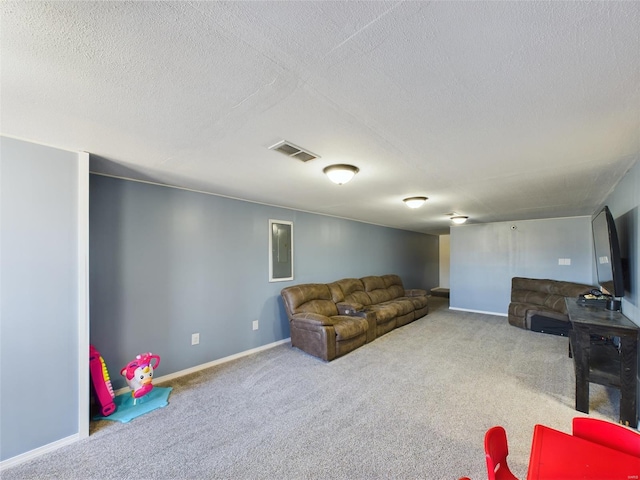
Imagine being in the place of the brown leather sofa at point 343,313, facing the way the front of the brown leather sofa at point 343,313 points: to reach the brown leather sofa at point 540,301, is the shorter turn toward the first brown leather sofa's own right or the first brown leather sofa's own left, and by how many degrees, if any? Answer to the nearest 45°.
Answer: approximately 45° to the first brown leather sofa's own left

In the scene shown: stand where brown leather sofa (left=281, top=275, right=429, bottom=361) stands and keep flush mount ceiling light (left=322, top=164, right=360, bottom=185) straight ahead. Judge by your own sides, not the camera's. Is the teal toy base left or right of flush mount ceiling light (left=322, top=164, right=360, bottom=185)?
right

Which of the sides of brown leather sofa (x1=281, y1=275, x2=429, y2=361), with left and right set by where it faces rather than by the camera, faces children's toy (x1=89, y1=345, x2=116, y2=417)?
right

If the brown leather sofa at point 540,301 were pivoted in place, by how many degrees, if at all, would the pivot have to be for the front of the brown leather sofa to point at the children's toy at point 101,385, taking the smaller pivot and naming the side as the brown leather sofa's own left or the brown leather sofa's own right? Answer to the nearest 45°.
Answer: approximately 45° to the brown leather sofa's own right

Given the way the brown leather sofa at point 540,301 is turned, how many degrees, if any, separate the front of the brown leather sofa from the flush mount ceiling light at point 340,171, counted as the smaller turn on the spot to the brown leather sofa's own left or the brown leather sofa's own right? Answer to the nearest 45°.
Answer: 0° — it already faces it

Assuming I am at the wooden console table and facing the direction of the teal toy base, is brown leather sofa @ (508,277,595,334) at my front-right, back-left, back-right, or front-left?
back-right

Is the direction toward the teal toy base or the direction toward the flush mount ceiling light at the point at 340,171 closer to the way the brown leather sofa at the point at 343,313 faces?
the flush mount ceiling light
